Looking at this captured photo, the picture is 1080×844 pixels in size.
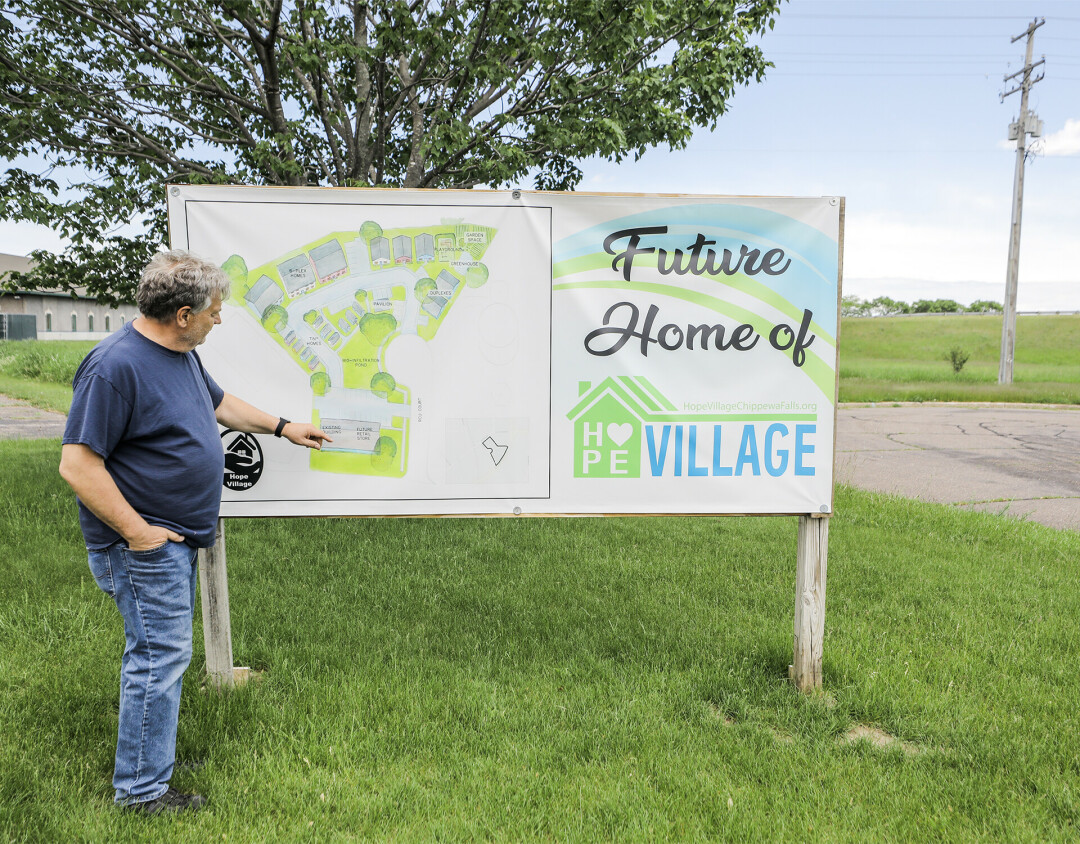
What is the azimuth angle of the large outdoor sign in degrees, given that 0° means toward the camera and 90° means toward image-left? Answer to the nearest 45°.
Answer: approximately 0°

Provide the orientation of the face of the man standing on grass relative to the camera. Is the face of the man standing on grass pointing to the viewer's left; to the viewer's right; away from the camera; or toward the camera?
to the viewer's right

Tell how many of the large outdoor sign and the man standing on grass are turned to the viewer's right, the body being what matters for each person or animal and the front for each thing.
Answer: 1

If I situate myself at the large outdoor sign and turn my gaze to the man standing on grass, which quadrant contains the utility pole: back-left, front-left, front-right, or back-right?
back-right

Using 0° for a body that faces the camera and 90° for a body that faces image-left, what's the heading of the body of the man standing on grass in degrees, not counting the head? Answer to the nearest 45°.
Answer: approximately 270°

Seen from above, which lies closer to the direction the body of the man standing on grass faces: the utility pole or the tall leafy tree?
the utility pole

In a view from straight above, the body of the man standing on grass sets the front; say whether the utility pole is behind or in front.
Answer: in front

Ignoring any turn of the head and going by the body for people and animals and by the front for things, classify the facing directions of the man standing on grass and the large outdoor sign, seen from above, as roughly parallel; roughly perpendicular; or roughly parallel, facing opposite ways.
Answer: roughly perpendicular

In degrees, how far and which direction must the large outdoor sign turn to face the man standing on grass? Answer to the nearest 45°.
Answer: approximately 45° to its right

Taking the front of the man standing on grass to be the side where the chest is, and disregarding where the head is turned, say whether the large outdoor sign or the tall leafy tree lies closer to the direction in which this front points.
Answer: the large outdoor sign

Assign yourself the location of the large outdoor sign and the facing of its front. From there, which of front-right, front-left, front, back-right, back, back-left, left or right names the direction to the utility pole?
back-left
